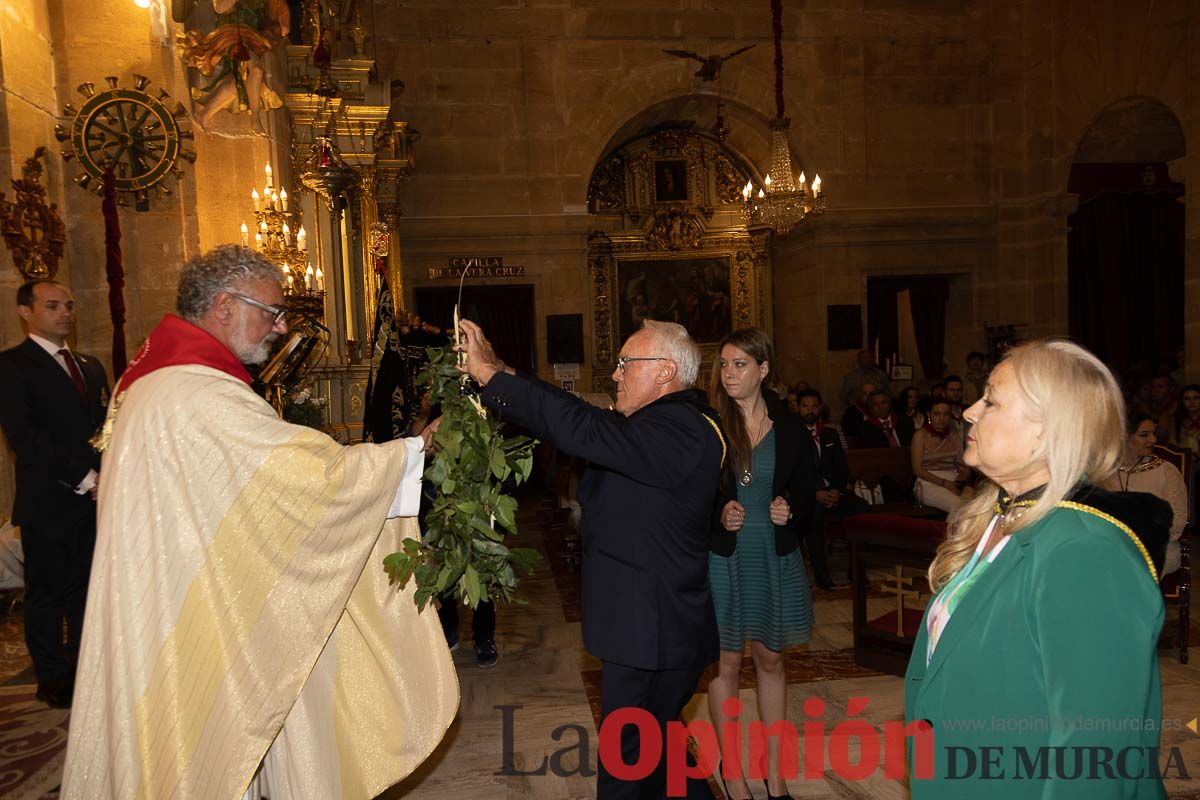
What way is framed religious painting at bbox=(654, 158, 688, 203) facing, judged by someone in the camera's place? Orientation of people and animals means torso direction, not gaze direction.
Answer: facing the viewer

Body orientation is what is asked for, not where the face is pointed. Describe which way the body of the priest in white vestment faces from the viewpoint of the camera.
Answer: to the viewer's right

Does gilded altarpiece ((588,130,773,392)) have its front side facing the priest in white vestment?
yes

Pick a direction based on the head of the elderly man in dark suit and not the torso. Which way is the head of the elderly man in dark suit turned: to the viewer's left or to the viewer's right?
to the viewer's left

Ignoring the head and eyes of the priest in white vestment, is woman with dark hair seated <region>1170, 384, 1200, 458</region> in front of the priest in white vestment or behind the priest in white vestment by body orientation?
in front

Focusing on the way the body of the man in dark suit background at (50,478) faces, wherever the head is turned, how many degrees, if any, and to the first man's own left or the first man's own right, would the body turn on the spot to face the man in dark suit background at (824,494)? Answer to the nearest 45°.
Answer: approximately 45° to the first man's own left

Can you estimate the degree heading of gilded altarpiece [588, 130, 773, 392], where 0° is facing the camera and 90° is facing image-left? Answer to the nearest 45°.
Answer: approximately 0°

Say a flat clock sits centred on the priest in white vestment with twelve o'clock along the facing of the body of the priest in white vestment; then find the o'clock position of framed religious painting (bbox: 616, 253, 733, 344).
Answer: The framed religious painting is roughly at 10 o'clock from the priest in white vestment.

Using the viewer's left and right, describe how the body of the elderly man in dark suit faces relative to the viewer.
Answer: facing to the left of the viewer

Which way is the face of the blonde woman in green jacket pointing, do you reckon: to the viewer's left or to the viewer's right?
to the viewer's left

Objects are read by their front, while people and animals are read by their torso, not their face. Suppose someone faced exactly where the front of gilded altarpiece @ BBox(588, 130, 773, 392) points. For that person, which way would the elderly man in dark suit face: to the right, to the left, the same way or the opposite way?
to the right

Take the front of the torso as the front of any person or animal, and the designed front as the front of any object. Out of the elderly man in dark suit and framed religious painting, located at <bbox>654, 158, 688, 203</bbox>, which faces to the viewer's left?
the elderly man in dark suit

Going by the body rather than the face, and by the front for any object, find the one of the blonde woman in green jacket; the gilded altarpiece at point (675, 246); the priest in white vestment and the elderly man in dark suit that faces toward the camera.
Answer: the gilded altarpiece

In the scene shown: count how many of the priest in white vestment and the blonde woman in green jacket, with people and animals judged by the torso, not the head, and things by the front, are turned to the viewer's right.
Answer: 1

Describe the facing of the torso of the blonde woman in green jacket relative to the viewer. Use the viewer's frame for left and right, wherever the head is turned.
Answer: facing to the left of the viewer
